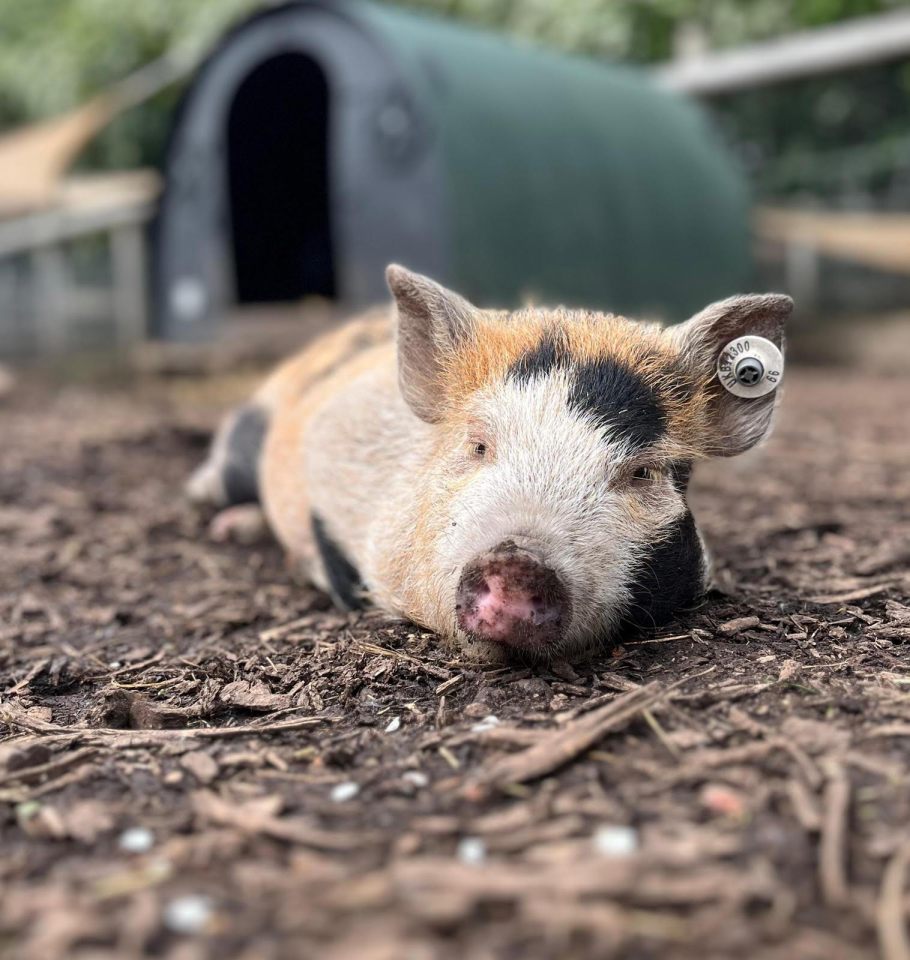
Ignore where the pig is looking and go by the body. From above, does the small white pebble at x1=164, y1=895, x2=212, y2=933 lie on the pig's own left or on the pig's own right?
on the pig's own right

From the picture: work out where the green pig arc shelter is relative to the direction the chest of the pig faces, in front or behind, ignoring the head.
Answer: behind

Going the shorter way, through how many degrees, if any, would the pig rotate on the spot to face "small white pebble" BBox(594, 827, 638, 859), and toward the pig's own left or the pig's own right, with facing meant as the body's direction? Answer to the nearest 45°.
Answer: approximately 45° to the pig's own right

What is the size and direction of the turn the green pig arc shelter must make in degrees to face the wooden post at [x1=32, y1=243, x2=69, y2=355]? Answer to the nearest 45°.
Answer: approximately 90° to its right

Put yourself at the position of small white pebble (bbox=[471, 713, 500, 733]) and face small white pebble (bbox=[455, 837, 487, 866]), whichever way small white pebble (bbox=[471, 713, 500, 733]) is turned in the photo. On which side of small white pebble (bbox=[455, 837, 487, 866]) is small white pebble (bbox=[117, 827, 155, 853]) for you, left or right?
right

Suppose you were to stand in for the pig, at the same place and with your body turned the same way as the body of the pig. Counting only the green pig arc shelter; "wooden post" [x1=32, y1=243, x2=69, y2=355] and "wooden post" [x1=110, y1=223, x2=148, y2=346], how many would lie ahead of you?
0

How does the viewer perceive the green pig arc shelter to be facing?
facing the viewer and to the left of the viewer

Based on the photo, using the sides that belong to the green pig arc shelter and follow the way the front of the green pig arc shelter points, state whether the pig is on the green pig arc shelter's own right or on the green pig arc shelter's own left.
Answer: on the green pig arc shelter's own left

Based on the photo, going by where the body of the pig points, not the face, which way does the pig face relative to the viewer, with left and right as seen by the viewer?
facing the viewer and to the right of the viewer

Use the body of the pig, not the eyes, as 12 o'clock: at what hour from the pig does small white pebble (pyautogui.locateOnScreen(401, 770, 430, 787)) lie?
The small white pebble is roughly at 2 o'clock from the pig.

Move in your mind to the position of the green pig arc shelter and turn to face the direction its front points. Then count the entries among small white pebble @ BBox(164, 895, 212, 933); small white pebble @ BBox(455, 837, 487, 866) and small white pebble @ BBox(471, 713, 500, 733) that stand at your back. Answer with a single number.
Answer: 0

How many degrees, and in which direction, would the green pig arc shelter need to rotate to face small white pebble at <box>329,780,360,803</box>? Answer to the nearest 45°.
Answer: approximately 45° to its left

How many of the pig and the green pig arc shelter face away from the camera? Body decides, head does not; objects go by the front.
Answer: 0

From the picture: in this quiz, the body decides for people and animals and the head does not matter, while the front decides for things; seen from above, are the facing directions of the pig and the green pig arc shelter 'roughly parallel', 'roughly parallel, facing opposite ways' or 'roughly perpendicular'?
roughly perpendicular
